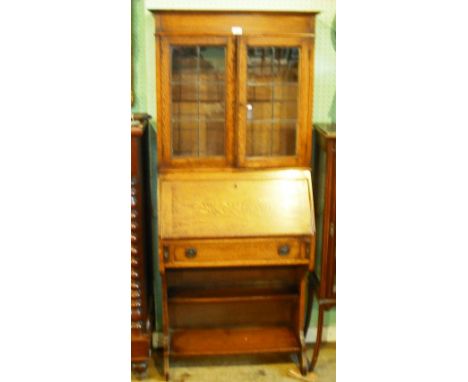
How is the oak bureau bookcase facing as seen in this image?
toward the camera
